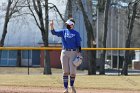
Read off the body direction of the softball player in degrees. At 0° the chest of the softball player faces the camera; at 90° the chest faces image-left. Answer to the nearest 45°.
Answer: approximately 0°

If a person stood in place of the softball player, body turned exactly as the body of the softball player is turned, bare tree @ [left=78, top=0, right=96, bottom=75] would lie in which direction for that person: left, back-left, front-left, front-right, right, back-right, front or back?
back
